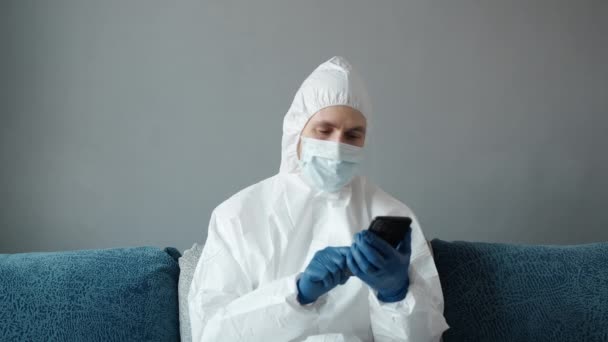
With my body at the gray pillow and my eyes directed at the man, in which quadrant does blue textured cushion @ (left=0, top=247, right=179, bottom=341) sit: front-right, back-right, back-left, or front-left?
back-right

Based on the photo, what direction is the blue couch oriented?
toward the camera
